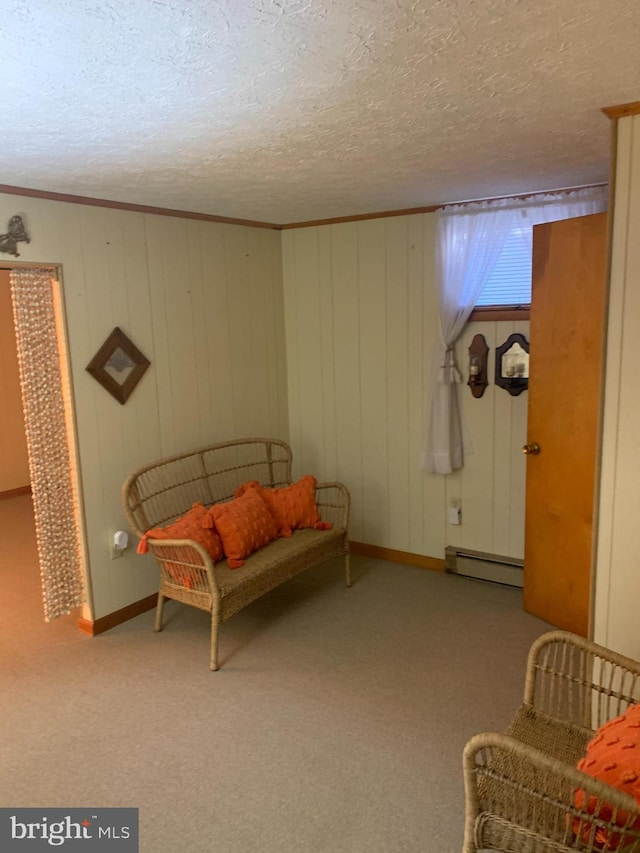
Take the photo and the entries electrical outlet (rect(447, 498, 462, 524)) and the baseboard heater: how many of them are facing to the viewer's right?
0

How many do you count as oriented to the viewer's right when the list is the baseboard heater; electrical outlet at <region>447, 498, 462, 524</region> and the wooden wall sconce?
0

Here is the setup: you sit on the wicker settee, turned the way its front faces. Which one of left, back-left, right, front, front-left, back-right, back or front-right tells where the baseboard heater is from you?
front-left

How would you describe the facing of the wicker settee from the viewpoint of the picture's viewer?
facing the viewer and to the right of the viewer

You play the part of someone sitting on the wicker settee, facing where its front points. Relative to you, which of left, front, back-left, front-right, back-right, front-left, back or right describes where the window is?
front-left

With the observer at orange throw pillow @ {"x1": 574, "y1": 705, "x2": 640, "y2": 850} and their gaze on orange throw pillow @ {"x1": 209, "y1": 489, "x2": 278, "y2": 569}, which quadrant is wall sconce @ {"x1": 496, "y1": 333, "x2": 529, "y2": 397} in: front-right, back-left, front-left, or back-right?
front-right

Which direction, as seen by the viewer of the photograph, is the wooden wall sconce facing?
facing the viewer and to the left of the viewer

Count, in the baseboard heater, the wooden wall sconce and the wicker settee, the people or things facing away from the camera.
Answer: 0

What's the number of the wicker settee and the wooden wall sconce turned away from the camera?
0
